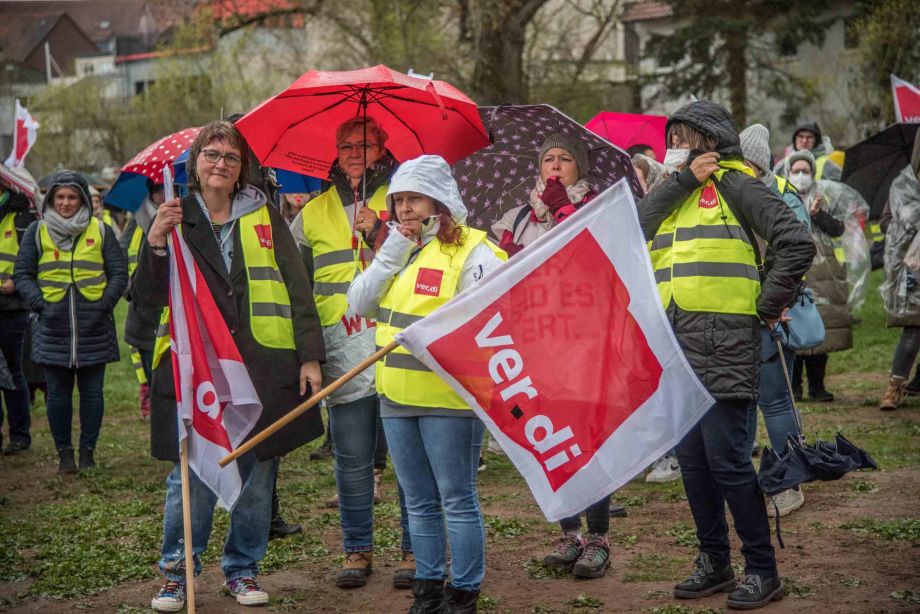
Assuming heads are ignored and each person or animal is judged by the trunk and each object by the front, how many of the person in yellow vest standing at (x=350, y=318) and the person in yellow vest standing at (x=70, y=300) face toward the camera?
2

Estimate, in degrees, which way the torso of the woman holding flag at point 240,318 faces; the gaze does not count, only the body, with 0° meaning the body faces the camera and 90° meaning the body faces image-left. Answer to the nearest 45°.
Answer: approximately 0°

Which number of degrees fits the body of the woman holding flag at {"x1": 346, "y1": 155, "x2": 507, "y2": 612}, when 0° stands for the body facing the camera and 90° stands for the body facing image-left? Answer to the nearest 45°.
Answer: approximately 45°

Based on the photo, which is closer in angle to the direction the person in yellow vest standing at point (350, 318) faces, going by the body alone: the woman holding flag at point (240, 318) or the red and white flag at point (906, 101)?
the woman holding flag

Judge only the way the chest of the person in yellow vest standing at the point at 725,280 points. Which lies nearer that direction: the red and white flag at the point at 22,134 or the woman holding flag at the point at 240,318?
the woman holding flag

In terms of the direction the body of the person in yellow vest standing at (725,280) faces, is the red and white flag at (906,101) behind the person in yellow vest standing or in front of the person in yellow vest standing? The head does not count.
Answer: behind

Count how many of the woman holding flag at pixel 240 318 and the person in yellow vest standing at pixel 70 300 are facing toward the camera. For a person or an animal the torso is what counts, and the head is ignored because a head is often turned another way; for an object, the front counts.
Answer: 2

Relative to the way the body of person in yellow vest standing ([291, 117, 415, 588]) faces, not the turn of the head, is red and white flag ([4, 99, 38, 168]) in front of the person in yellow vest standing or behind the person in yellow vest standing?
behind

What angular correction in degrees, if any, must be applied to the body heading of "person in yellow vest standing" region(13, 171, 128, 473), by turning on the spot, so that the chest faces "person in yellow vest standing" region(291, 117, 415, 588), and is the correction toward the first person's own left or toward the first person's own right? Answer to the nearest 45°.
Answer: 0° — they already face them
